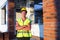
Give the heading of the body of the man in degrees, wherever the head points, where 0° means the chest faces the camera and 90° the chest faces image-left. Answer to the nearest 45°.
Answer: approximately 0°
